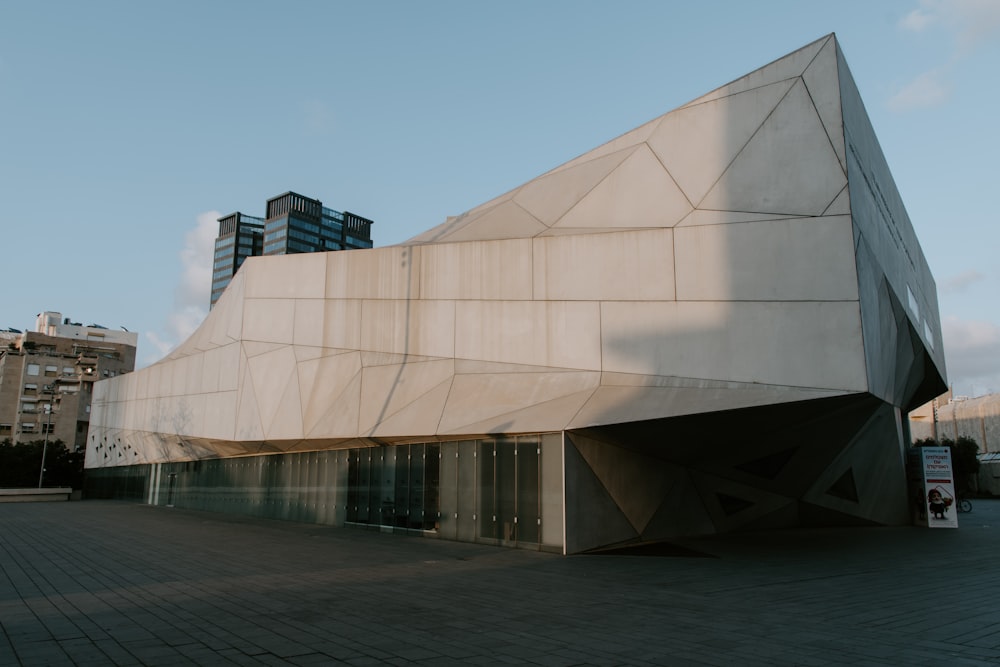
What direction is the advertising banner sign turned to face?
toward the camera
